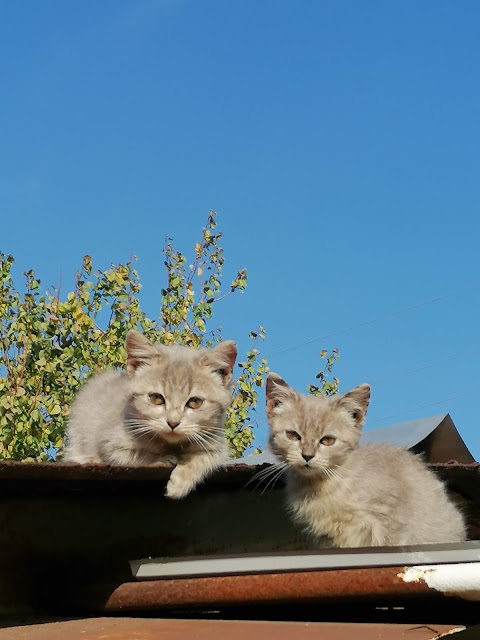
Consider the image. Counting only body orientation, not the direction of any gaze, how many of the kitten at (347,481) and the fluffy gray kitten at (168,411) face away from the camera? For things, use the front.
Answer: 0

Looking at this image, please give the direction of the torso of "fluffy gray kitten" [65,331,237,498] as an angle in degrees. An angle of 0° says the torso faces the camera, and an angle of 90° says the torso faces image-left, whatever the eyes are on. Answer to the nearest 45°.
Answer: approximately 315°

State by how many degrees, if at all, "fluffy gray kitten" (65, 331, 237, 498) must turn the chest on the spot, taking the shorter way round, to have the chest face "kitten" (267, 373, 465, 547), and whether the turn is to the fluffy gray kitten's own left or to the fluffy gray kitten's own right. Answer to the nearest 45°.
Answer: approximately 45° to the fluffy gray kitten's own left

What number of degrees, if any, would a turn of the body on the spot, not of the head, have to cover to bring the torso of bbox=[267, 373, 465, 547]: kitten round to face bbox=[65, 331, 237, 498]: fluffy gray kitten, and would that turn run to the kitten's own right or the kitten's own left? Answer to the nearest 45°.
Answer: approximately 45° to the kitten's own right

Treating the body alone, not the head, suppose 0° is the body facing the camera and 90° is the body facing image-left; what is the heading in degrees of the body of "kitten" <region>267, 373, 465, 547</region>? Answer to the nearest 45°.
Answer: approximately 45°
